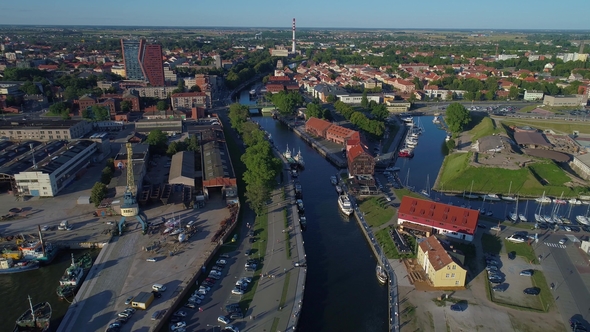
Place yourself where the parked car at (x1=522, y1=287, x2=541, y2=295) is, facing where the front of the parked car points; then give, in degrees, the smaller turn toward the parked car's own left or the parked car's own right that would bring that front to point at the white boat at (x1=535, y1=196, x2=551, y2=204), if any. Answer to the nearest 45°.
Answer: approximately 90° to the parked car's own right

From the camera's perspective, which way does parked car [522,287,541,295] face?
to the viewer's left
